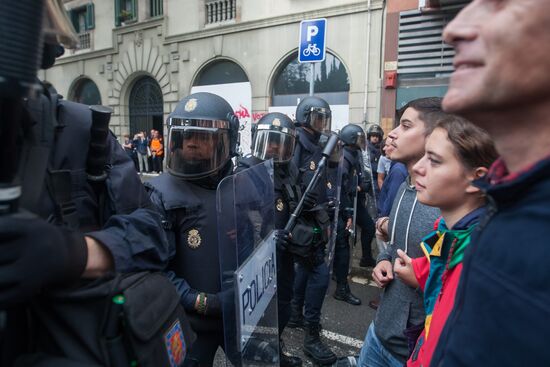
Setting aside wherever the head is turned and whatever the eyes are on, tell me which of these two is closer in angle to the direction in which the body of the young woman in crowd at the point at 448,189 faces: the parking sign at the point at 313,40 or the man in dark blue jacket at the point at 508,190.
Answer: the parking sign

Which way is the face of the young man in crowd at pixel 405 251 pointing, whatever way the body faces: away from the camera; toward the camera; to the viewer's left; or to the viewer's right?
to the viewer's left

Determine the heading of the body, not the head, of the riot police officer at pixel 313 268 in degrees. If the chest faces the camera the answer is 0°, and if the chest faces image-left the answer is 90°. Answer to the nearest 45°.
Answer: approximately 315°

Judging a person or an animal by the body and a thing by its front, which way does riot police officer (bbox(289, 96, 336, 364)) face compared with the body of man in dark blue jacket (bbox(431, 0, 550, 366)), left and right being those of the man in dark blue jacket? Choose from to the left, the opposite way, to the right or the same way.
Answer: the opposite way

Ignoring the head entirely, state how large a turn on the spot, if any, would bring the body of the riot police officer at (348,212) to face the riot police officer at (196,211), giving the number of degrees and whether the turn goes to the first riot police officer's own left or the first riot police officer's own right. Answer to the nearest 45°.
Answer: approximately 90° to the first riot police officer's own right

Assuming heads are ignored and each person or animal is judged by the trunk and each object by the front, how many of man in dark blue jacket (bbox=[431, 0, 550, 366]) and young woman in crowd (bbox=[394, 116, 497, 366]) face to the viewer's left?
2

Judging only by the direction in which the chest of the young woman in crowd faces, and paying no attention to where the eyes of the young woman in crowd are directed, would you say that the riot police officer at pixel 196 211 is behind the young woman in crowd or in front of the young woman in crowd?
in front

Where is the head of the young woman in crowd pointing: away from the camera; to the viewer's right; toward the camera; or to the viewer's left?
to the viewer's left

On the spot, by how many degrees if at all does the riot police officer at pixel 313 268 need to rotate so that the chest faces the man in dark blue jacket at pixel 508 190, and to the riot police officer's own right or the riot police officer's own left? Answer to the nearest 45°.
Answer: approximately 45° to the riot police officer's own right

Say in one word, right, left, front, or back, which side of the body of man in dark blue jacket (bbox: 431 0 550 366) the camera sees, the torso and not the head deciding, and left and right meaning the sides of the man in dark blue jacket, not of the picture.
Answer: left

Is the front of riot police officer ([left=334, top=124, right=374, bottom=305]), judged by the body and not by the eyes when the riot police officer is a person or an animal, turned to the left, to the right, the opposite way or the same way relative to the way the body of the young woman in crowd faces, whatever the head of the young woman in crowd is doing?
the opposite way

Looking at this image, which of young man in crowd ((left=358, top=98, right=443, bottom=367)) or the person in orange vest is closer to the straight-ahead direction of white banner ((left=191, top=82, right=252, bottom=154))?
the young man in crowd

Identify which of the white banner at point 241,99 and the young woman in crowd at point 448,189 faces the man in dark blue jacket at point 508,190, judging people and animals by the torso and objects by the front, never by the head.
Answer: the white banner

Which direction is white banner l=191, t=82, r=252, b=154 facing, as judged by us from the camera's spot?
facing the viewer

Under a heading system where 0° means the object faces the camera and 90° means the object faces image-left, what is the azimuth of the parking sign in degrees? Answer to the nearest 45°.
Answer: approximately 0°

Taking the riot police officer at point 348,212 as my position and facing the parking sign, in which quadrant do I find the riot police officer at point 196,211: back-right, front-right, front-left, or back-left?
back-left

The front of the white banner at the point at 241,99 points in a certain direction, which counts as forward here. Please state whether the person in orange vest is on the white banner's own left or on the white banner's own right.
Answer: on the white banner's own right
